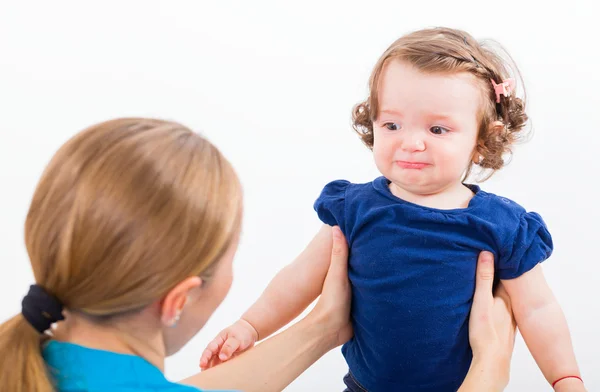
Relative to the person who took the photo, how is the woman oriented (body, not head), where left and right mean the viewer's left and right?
facing away from the viewer and to the right of the viewer

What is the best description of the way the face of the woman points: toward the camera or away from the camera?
away from the camera

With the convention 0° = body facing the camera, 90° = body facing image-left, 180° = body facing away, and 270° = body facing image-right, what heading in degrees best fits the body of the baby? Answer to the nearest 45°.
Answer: approximately 45°
